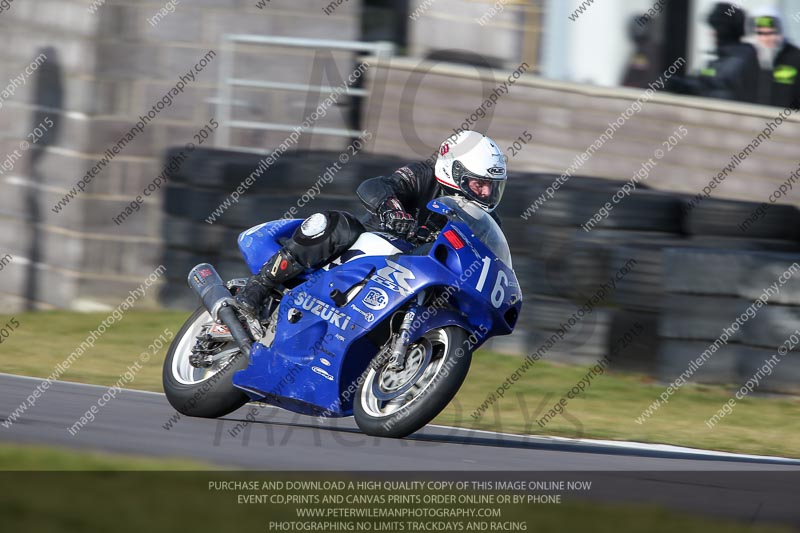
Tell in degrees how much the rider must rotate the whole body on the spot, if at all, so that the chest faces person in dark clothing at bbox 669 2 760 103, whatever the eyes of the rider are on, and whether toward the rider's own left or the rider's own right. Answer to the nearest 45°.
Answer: approximately 90° to the rider's own left

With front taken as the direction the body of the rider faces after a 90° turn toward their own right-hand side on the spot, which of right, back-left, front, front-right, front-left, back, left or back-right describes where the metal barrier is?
back-right

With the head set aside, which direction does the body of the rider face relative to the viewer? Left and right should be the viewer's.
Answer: facing the viewer and to the right of the viewer

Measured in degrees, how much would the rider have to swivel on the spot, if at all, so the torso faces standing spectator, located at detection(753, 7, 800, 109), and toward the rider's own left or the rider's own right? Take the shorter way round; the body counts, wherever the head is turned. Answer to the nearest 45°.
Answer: approximately 90° to the rider's own left

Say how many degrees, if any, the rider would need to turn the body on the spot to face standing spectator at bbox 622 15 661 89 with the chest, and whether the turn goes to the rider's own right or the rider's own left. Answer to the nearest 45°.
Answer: approximately 135° to the rider's own left
